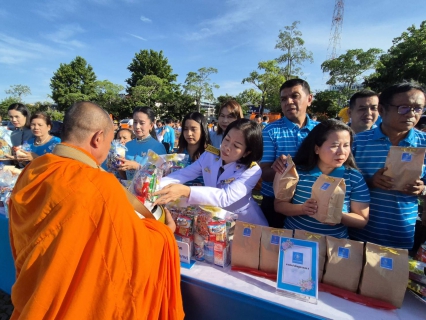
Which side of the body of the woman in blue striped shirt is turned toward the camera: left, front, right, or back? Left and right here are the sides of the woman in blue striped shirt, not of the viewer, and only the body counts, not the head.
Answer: front

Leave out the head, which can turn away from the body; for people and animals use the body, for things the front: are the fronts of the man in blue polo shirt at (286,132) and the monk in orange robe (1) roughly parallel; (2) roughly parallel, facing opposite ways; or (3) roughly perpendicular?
roughly parallel, facing opposite ways

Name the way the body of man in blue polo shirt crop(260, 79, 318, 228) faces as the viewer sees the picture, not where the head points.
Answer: toward the camera

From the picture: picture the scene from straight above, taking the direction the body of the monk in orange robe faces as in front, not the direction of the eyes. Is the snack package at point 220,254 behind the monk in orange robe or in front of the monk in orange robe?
in front

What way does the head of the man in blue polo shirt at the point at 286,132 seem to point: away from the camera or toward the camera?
toward the camera

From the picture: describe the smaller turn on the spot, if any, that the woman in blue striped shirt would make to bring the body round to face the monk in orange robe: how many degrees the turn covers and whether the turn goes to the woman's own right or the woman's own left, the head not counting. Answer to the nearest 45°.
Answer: approximately 45° to the woman's own right

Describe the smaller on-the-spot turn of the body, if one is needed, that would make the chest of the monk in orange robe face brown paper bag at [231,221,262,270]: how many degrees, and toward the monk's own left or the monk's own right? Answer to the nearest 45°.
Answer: approximately 45° to the monk's own right

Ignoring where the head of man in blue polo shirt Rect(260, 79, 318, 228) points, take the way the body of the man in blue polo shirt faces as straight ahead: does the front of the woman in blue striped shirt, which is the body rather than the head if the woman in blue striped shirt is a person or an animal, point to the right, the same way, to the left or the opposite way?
the same way

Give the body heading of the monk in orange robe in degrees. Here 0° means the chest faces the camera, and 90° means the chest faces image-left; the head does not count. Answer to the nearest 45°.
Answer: approximately 225°

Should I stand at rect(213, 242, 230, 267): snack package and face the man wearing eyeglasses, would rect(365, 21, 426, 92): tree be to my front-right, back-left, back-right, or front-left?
front-left

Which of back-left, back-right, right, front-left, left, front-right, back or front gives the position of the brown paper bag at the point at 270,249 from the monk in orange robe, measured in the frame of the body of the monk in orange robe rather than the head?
front-right

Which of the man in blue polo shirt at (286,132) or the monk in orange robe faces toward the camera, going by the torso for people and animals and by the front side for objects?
the man in blue polo shirt

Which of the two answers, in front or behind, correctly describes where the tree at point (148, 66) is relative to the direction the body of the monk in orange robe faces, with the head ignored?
in front

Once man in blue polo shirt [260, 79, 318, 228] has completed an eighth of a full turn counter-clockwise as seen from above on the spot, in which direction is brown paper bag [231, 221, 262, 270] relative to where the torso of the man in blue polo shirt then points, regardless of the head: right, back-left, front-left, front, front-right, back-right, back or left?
front-right

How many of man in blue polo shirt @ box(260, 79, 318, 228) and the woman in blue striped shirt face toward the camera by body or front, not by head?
2

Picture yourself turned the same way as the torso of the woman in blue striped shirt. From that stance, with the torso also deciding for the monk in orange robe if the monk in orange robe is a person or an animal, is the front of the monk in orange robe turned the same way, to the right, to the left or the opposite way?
the opposite way
